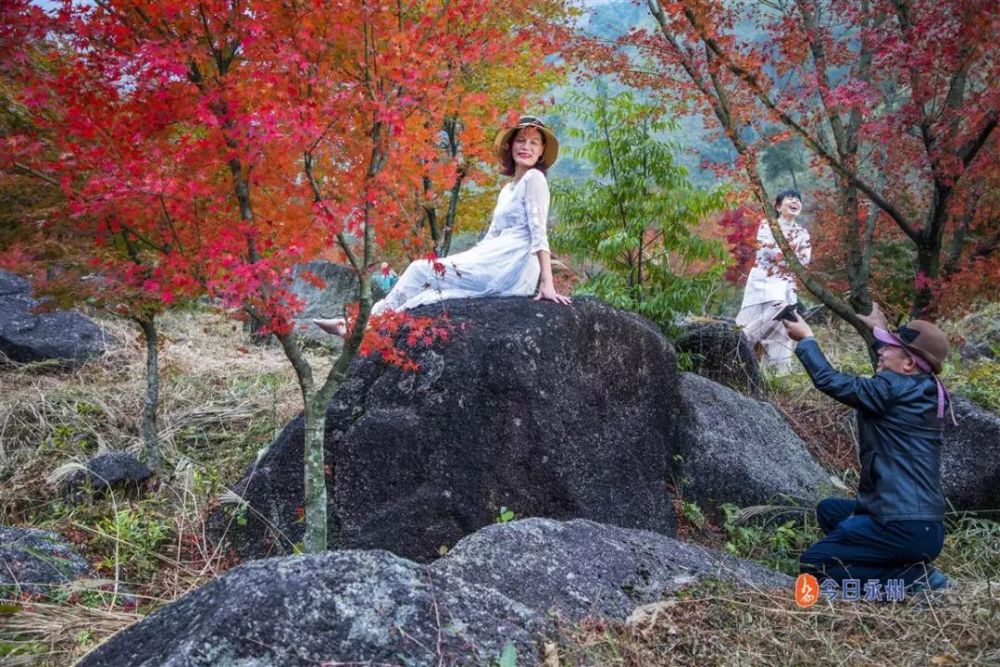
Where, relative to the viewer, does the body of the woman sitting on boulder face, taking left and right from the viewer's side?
facing to the left of the viewer

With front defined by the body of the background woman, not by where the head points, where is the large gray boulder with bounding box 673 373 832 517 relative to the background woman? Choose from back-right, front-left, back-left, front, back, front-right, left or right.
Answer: front-right

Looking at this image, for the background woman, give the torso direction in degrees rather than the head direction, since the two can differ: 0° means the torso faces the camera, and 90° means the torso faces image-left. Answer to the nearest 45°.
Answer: approximately 315°

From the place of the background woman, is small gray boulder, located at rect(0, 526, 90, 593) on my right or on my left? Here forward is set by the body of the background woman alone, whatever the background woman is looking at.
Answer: on my right

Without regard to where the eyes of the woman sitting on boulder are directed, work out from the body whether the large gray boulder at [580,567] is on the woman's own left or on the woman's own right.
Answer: on the woman's own left

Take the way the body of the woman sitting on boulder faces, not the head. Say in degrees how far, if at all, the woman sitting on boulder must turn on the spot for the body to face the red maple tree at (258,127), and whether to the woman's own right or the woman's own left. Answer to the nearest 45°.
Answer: approximately 45° to the woman's own left

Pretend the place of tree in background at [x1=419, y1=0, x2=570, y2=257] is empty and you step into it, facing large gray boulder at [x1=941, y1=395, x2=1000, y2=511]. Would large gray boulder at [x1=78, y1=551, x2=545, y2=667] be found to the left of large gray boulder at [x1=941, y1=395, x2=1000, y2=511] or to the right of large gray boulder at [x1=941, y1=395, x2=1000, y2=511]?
right

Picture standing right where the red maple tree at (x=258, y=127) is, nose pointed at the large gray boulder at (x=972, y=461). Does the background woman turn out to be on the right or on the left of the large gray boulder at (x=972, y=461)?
left

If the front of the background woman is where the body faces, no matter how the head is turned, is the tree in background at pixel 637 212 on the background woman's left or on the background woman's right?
on the background woman's right

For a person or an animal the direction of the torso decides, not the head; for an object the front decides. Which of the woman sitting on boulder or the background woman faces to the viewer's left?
the woman sitting on boulder

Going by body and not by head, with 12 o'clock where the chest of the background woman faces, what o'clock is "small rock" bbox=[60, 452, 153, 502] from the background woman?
The small rock is roughly at 3 o'clock from the background woman.

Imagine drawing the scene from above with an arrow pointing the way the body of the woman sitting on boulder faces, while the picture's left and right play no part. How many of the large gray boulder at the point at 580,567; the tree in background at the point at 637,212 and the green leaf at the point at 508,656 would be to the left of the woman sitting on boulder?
2
